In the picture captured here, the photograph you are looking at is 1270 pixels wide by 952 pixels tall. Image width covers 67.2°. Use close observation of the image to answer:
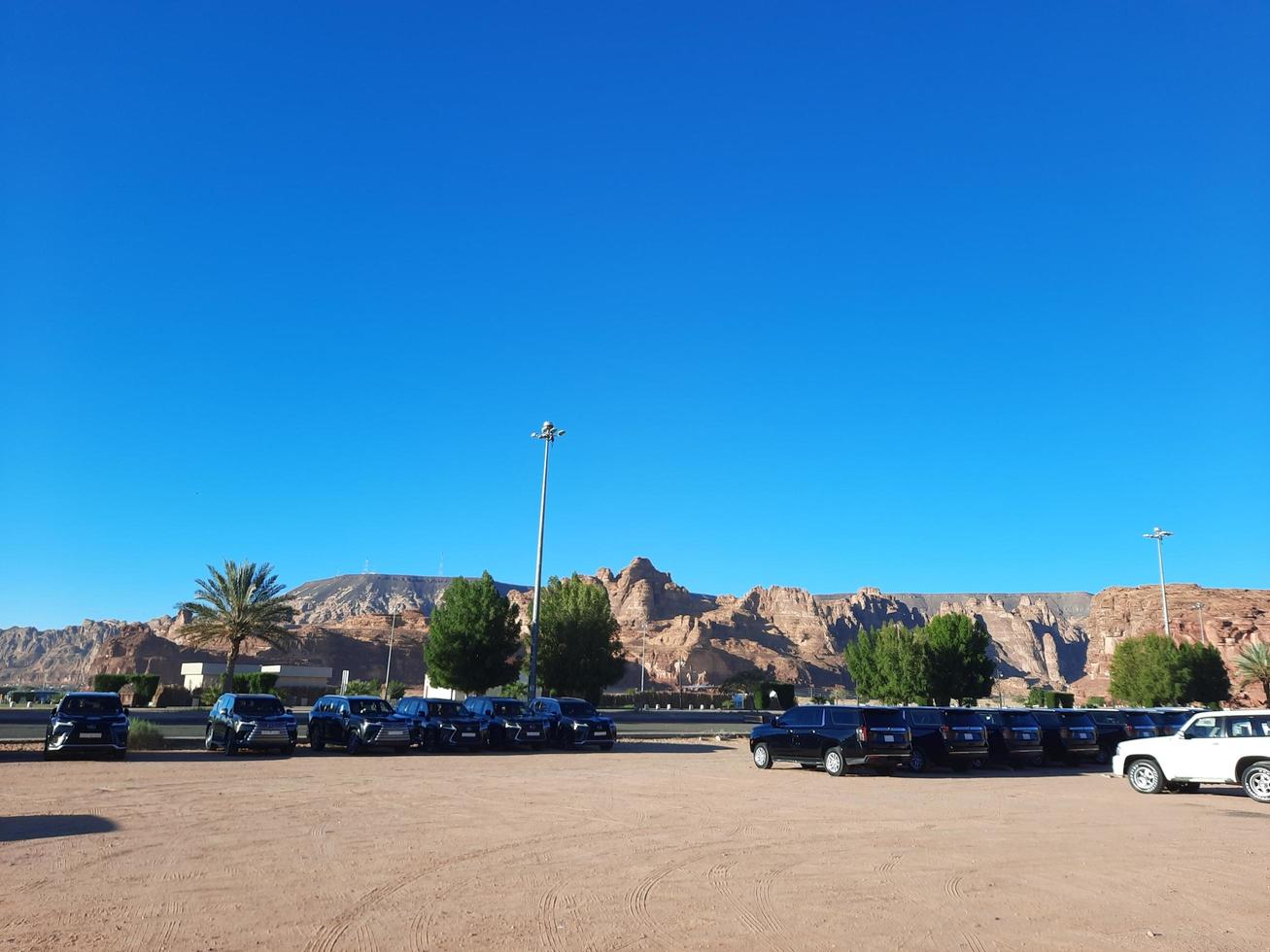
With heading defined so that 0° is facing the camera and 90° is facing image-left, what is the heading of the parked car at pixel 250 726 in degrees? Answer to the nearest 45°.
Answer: approximately 315°

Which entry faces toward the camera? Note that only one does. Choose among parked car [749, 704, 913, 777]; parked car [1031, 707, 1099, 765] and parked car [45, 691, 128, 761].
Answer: parked car [45, 691, 128, 761]

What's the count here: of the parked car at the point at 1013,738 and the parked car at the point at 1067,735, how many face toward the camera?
0

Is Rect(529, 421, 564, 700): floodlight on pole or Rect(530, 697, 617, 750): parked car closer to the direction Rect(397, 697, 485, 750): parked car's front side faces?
the parked car

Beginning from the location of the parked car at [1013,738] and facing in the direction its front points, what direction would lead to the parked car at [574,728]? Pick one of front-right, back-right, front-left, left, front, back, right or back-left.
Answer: front-left

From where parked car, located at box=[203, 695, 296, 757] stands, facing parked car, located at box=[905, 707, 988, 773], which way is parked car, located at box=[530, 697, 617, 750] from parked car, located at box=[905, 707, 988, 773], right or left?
left

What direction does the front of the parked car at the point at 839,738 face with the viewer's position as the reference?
facing away from the viewer and to the left of the viewer

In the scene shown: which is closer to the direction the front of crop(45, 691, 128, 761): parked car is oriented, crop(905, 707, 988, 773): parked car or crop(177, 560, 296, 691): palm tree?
the parked car

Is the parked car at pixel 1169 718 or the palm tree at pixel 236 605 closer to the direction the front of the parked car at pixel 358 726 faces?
the parked car

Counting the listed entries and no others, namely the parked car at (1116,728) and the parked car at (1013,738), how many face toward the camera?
0

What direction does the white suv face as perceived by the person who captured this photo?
facing away from the viewer and to the left of the viewer

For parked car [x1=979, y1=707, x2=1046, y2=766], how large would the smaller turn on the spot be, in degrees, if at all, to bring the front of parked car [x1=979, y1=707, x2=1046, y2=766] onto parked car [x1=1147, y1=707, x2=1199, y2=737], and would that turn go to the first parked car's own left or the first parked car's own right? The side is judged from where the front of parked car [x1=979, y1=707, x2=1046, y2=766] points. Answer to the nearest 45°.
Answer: approximately 90° to the first parked car's own right

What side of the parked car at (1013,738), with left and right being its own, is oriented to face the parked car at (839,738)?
left

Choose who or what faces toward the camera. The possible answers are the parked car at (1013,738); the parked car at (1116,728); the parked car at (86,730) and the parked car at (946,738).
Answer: the parked car at (86,730)

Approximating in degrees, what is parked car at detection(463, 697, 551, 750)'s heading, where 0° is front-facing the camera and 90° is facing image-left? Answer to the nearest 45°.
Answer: approximately 315°

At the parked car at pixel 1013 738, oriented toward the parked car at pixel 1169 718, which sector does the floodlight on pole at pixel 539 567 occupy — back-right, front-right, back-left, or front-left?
back-left

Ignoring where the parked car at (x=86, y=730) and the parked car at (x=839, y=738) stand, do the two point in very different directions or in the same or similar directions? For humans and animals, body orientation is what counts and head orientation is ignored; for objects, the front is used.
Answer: very different directions

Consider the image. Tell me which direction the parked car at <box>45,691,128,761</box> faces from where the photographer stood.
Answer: facing the viewer

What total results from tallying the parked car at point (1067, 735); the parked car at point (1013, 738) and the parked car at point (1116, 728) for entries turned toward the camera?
0

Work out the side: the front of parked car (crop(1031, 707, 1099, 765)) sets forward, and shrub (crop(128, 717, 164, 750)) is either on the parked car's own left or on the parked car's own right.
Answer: on the parked car's own left

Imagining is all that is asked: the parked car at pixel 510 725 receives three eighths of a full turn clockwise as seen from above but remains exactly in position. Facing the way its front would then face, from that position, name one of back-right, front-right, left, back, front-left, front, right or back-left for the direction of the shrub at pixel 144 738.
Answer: front
